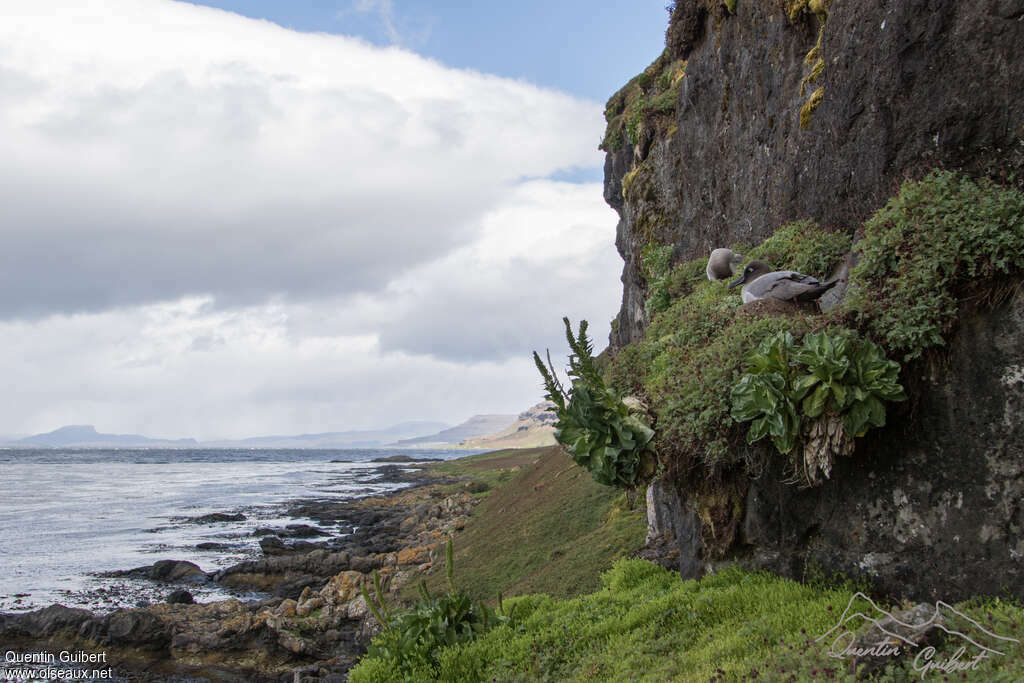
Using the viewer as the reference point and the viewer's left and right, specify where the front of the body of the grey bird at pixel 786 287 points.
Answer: facing to the left of the viewer

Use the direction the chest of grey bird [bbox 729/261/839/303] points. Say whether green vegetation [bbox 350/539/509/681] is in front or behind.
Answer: in front

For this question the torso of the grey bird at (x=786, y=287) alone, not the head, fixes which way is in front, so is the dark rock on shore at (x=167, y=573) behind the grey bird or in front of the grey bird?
in front

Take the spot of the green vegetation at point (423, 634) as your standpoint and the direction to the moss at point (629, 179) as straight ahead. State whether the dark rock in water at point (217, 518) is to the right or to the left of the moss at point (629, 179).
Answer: left

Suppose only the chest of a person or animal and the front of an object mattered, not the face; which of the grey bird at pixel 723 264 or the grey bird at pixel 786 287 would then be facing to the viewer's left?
the grey bird at pixel 786 287

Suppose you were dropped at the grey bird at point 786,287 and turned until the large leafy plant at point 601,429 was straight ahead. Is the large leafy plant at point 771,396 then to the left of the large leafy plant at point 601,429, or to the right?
left

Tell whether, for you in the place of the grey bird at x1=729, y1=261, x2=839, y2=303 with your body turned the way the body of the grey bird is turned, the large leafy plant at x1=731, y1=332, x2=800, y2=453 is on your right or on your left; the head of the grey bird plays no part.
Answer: on your left
